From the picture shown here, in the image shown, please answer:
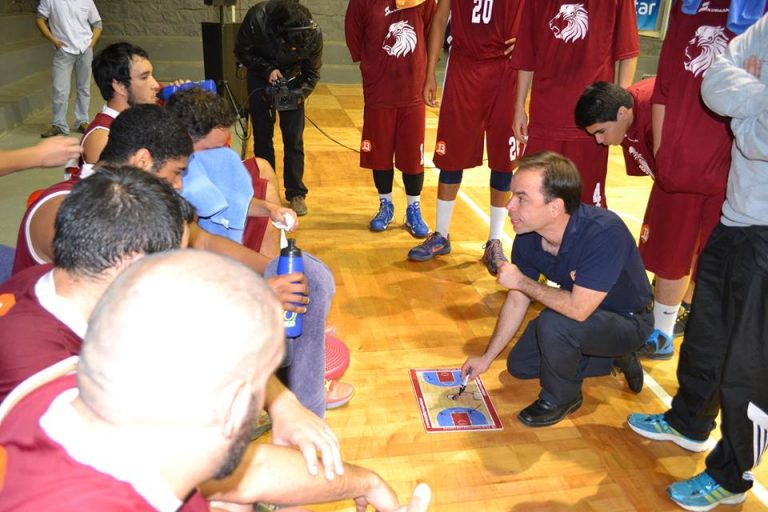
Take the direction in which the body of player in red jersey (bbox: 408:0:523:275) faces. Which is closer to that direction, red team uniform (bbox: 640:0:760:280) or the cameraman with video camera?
the red team uniform

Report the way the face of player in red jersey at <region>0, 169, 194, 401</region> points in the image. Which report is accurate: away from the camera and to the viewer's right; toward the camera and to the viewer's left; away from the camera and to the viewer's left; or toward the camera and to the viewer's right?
away from the camera and to the viewer's right

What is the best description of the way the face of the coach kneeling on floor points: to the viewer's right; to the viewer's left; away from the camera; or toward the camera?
to the viewer's left

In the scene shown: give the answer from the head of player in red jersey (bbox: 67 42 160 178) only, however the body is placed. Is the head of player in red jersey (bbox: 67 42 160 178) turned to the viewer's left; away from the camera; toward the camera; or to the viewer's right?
to the viewer's right

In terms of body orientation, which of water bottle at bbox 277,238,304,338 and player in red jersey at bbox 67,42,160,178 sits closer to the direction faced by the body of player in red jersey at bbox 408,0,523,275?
the water bottle

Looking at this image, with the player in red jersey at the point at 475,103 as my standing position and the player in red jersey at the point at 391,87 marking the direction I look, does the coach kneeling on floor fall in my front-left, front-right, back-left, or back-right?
back-left
